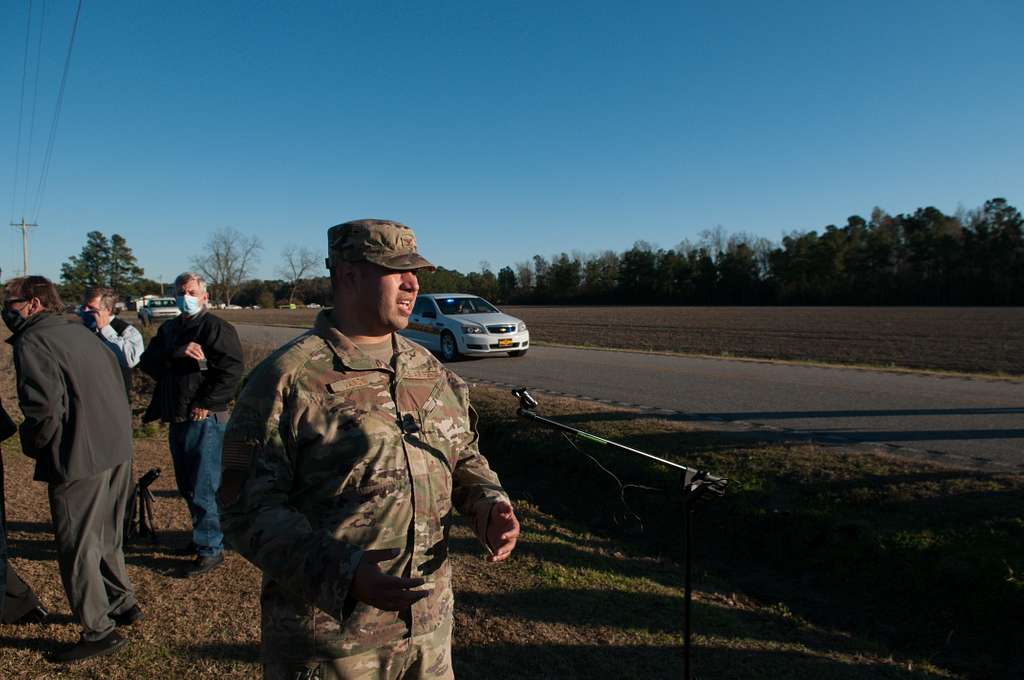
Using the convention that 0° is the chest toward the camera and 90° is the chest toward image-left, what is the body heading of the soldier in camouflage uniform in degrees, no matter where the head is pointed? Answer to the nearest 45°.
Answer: approximately 315°

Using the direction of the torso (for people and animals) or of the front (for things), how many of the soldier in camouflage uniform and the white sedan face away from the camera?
0

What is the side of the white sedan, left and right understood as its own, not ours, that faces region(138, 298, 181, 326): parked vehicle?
back

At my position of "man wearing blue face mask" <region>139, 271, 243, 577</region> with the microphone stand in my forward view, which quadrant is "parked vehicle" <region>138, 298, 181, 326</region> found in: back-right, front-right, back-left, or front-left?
back-left

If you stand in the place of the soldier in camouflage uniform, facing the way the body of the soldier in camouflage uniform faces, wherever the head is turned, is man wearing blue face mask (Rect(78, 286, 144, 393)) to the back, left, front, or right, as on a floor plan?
back

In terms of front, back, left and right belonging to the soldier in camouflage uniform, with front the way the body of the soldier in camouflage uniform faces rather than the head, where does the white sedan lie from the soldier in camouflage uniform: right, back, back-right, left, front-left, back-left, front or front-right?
back-left
